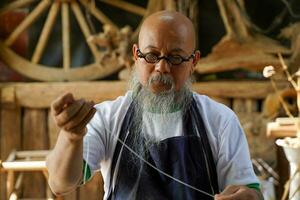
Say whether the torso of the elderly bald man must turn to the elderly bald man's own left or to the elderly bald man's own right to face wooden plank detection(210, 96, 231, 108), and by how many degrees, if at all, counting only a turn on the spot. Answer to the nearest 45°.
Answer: approximately 180°

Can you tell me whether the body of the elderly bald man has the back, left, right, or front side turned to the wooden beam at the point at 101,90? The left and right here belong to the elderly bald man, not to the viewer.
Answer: back

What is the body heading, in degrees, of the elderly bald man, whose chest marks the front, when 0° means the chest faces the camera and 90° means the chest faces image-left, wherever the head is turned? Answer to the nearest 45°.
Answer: approximately 0°

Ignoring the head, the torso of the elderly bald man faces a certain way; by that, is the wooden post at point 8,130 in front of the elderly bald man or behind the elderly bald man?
behind
